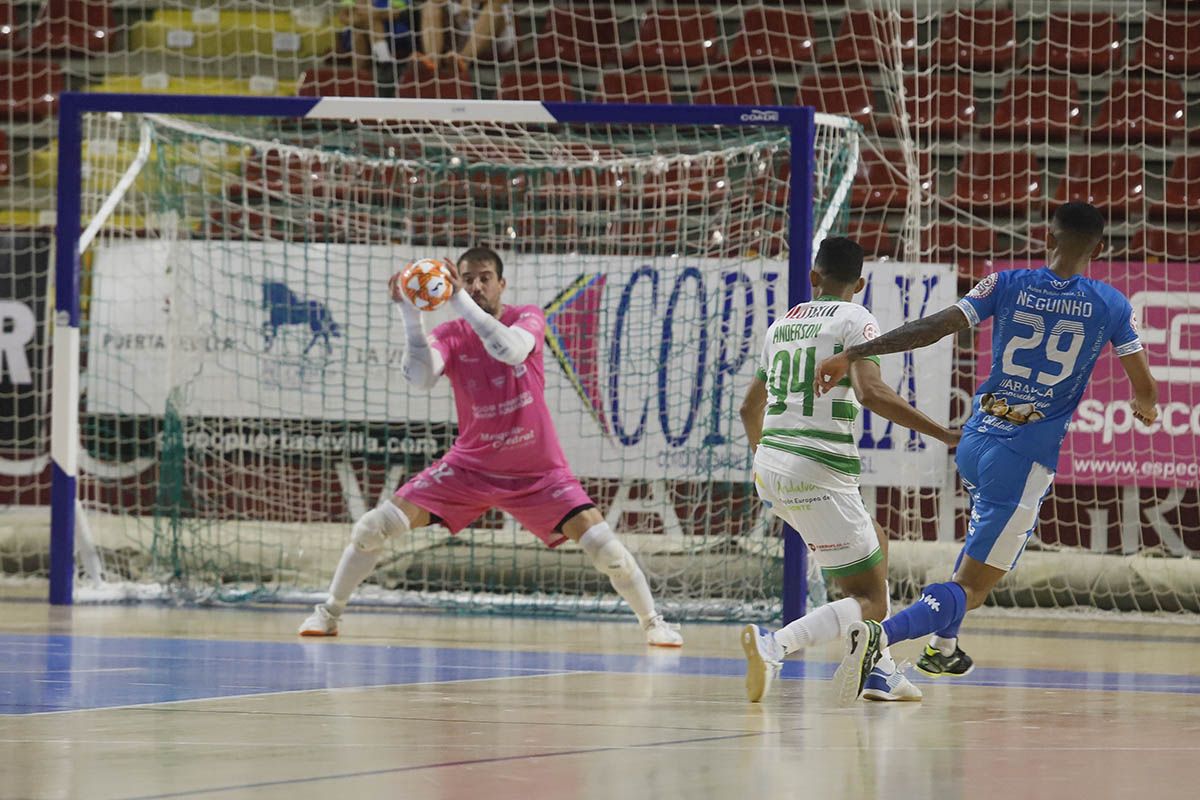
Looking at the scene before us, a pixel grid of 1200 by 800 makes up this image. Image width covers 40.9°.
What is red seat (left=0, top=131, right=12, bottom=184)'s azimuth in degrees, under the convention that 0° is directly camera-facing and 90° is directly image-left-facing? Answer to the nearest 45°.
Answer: approximately 0°

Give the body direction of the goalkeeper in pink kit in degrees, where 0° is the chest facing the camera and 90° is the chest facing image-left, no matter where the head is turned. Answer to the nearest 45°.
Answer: approximately 0°

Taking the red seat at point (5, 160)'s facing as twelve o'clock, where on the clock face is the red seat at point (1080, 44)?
the red seat at point (1080, 44) is roughly at 10 o'clock from the red seat at point (5, 160).

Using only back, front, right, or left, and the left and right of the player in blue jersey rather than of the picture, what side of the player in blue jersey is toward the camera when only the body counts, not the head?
back

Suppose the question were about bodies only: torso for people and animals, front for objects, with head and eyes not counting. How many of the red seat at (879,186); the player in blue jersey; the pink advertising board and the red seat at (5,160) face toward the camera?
3
